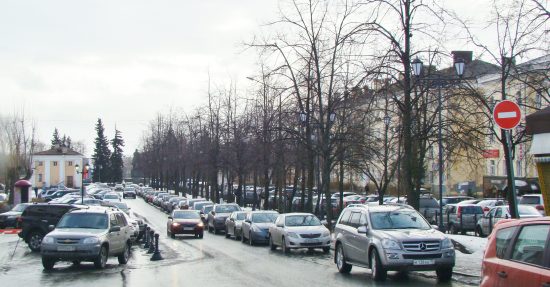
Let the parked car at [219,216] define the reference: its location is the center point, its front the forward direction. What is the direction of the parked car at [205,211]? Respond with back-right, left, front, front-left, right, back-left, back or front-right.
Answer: back-right

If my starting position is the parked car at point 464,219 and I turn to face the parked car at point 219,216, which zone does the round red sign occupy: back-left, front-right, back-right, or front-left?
back-left

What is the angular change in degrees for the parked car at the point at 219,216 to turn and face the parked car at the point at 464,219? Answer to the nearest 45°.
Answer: approximately 90° to its left

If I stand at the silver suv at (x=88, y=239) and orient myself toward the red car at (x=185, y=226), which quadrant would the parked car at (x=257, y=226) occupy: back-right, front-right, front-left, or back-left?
front-right

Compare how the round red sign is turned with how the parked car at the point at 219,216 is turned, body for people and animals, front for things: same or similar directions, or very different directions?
same or similar directions

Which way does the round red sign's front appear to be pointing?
toward the camera

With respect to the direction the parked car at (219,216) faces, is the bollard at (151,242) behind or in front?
in front

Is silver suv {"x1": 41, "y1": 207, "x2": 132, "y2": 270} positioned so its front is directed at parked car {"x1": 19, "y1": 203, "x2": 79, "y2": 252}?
no

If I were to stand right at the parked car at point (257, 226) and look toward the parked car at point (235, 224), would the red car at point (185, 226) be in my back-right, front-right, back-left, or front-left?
front-left

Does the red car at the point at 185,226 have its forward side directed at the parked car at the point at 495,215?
no

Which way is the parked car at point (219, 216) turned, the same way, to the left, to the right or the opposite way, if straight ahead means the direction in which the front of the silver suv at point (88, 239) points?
the same way

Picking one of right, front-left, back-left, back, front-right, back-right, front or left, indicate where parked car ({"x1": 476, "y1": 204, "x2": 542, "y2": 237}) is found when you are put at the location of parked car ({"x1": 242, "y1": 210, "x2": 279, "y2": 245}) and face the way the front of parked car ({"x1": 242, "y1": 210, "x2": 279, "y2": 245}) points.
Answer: front-left

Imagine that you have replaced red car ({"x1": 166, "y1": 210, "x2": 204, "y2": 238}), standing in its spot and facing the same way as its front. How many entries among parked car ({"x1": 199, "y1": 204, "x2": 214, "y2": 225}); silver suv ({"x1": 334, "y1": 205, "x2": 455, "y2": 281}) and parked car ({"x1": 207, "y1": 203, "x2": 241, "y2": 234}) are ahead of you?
1

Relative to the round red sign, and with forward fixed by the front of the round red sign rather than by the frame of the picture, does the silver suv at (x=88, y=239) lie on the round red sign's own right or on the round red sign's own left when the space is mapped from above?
on the round red sign's own right

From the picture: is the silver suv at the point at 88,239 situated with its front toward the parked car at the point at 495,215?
no

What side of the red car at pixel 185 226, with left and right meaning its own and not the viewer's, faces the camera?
front

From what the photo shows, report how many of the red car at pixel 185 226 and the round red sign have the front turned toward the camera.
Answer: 2
